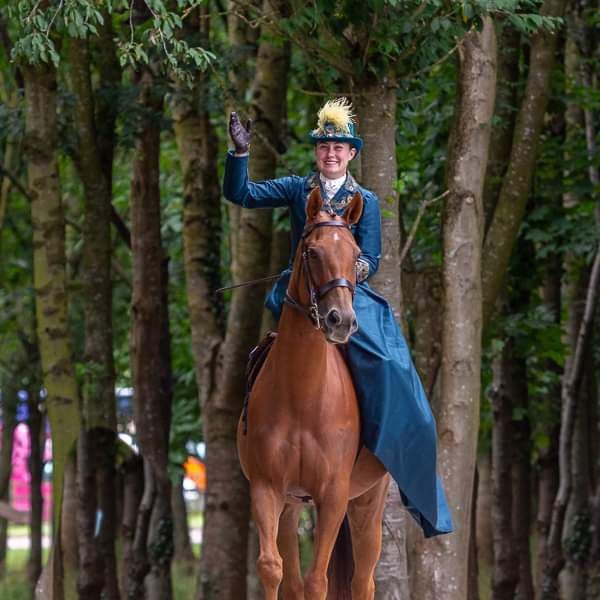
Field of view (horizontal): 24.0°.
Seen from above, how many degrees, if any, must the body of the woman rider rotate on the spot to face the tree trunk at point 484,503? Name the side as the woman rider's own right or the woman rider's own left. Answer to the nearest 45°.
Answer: approximately 180°

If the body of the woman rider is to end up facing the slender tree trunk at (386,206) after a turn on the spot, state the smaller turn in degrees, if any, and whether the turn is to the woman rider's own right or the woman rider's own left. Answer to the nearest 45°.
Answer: approximately 180°

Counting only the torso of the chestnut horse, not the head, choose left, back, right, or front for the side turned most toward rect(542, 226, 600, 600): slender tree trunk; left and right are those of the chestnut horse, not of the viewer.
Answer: back

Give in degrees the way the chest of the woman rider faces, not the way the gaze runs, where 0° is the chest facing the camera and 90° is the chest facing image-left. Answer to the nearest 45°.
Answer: approximately 0°

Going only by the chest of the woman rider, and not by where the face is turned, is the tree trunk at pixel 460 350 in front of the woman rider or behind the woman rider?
behind

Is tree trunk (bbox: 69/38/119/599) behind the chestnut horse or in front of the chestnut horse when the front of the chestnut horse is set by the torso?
behind

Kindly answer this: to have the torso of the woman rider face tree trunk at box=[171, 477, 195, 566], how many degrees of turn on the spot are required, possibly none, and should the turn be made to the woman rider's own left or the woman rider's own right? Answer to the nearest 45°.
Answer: approximately 180°

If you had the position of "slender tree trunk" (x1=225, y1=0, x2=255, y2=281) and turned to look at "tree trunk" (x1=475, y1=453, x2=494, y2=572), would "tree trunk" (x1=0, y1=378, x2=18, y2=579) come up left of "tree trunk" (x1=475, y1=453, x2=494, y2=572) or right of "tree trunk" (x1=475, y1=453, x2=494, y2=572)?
left

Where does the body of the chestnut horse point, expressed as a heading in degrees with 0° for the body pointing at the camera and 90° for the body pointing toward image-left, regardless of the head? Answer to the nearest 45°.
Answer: approximately 0°

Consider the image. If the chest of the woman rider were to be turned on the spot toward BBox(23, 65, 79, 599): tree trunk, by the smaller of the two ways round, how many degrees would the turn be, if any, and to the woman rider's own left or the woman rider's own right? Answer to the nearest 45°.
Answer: approximately 135° to the woman rider's own right
